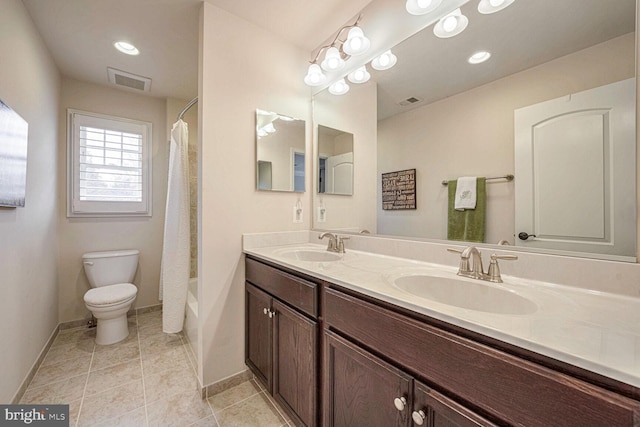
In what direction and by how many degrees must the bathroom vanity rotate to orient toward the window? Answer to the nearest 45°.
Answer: approximately 45° to its right

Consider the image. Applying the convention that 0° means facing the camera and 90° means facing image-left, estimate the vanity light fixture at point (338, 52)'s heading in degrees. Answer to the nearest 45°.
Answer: approximately 45°

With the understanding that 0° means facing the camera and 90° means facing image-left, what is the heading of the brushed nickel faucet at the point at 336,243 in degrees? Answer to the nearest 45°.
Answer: approximately 45°

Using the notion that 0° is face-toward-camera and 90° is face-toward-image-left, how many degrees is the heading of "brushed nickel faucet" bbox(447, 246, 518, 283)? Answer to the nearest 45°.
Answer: approximately 45°

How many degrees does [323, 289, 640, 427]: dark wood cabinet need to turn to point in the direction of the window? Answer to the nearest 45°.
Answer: approximately 45° to its right

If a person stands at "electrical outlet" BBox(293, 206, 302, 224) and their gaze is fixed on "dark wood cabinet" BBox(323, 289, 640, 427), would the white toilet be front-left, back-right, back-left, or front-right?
back-right

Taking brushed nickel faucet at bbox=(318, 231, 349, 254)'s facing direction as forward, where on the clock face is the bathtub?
The bathtub is roughly at 2 o'clock from the brushed nickel faucet.

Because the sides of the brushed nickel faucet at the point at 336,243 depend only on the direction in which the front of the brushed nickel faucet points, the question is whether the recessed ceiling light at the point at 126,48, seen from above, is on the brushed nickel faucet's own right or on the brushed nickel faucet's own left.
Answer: on the brushed nickel faucet's own right

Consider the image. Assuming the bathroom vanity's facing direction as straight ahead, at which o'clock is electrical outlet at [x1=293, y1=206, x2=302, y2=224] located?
The electrical outlet is roughly at 3 o'clock from the bathroom vanity.
